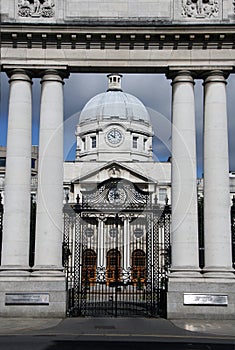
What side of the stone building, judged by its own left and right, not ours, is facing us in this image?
front
